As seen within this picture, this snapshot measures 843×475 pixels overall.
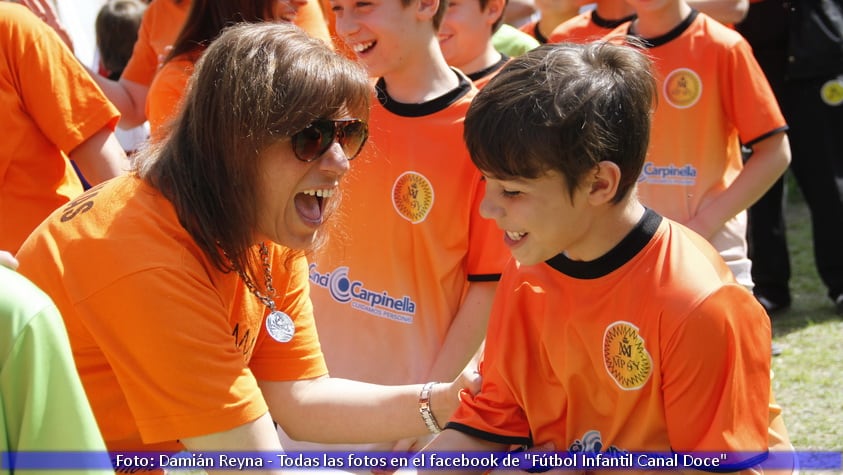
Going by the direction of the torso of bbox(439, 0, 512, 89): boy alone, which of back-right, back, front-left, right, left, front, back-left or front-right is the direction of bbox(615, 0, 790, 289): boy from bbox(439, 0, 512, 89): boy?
back-left

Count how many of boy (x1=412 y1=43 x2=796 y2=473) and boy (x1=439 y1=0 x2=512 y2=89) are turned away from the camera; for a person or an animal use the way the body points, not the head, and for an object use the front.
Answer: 0

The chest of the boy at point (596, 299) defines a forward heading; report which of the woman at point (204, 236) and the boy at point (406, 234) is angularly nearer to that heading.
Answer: the woman

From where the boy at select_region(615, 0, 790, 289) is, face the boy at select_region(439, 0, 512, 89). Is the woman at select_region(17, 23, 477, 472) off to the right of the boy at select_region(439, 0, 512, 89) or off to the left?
left

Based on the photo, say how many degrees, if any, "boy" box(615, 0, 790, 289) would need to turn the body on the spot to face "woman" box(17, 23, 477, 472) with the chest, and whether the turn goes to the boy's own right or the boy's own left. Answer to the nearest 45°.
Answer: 0° — they already face them

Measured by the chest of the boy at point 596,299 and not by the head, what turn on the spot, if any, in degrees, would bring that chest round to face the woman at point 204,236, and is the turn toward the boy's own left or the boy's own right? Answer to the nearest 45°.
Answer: approximately 45° to the boy's own right

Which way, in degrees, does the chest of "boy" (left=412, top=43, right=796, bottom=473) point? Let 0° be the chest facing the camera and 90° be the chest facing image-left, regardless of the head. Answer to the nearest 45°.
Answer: approximately 45°

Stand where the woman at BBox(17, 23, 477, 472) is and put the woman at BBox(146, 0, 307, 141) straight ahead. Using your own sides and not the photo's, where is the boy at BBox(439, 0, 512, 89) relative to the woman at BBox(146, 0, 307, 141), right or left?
right

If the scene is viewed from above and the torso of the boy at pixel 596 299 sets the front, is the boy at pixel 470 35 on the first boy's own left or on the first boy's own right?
on the first boy's own right

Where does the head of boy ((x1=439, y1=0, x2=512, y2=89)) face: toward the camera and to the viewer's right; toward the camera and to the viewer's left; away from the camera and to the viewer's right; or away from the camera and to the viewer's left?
toward the camera and to the viewer's left

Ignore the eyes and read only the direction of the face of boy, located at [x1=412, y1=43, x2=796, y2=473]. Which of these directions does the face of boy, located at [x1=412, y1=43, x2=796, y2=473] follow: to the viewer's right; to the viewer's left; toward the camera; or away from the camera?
to the viewer's left
